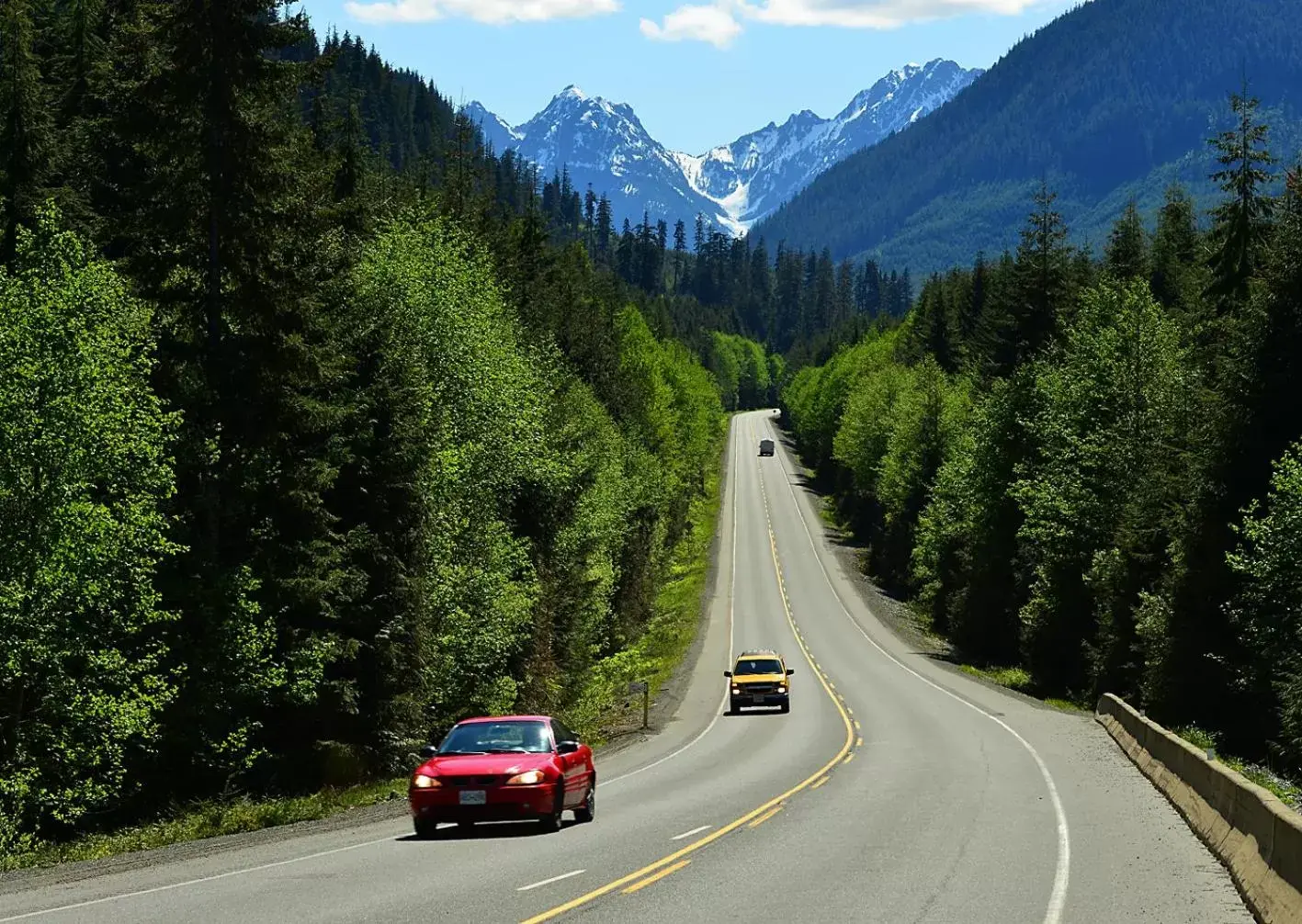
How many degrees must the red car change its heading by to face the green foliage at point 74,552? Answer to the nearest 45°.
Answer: approximately 90° to its right

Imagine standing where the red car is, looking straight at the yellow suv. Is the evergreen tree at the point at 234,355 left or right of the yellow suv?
left

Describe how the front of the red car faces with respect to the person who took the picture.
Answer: facing the viewer and to the left of the viewer

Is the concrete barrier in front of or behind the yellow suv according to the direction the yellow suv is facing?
in front

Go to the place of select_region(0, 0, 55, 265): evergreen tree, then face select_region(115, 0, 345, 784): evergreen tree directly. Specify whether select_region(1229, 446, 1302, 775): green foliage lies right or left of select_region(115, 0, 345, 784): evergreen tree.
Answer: left

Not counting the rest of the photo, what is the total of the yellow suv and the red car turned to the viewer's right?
0

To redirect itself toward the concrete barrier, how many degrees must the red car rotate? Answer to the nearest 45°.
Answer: approximately 135° to its left

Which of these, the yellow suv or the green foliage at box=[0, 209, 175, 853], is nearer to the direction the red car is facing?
the green foliage

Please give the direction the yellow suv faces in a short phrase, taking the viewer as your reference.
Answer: facing the viewer

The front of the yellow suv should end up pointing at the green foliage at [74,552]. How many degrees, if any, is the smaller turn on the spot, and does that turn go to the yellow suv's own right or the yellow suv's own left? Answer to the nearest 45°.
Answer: approximately 45° to the yellow suv's own right

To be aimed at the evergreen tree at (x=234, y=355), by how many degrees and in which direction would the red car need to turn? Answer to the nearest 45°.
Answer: approximately 90° to its right

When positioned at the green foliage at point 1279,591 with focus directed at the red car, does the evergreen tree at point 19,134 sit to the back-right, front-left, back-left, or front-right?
front-right

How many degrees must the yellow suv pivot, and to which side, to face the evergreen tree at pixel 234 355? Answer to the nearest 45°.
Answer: approximately 45° to its right
